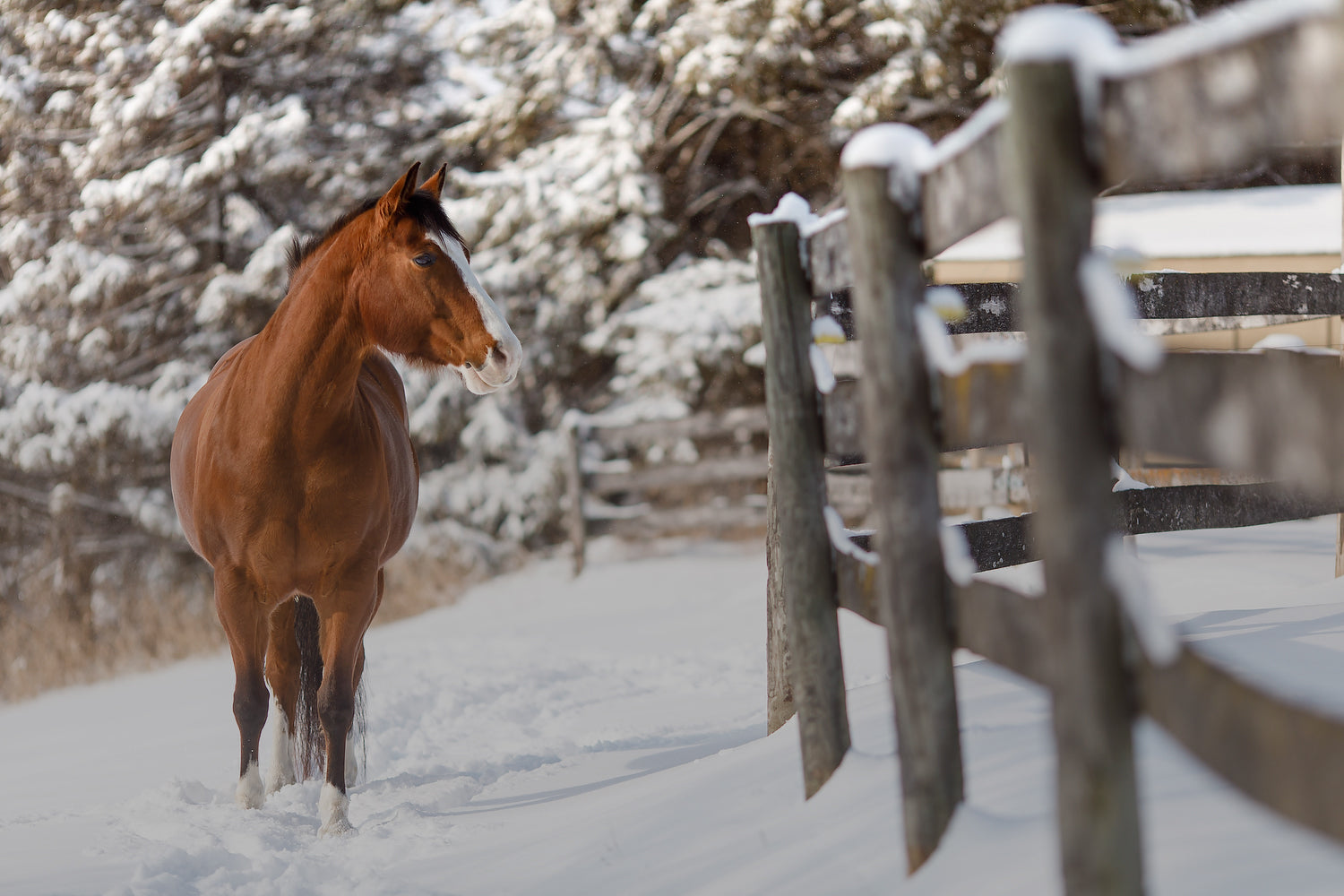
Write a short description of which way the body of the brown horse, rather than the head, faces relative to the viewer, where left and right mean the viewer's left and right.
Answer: facing the viewer

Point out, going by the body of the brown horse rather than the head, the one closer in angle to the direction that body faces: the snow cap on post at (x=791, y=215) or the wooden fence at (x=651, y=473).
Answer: the snow cap on post

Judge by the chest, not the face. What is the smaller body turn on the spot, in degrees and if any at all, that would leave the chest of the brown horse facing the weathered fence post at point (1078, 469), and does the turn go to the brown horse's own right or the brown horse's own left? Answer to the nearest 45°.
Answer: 0° — it already faces it

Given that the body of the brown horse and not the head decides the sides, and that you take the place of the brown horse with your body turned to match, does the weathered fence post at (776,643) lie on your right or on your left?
on your left
